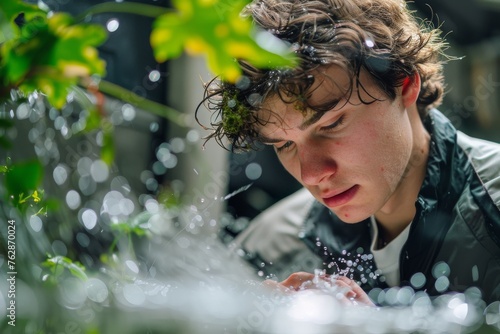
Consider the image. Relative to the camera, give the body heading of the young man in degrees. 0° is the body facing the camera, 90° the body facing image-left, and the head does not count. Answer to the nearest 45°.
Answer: approximately 45°
